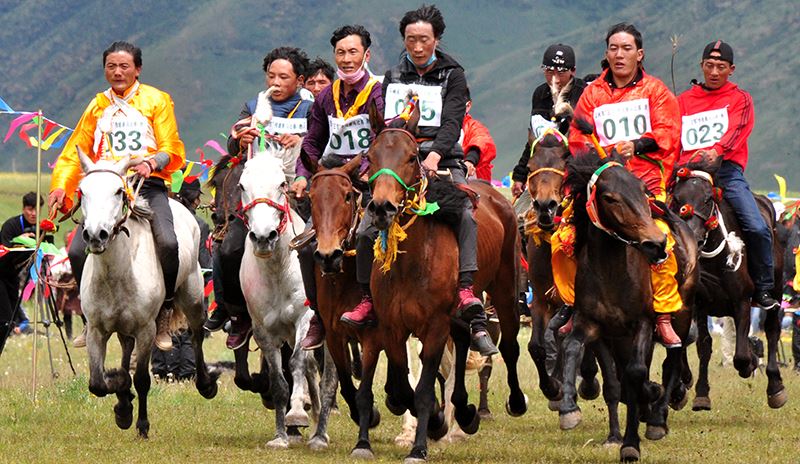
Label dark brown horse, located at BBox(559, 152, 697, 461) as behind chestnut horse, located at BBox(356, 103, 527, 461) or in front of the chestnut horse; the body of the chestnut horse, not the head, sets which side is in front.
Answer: behind

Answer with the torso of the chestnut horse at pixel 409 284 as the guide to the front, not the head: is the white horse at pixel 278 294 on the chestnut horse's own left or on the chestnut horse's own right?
on the chestnut horse's own right

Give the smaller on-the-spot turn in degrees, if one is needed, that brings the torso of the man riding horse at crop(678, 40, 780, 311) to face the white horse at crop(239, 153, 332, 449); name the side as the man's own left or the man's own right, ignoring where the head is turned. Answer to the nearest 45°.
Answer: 0° — they already face it

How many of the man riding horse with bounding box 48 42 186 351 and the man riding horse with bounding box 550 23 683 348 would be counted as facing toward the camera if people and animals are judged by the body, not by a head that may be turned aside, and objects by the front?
2

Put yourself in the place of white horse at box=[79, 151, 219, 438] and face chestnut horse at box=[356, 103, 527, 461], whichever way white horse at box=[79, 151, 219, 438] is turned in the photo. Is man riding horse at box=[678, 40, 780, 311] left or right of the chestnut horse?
left

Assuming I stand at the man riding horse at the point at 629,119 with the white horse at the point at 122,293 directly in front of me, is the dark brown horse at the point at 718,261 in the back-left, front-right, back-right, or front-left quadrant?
back-right
